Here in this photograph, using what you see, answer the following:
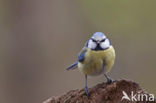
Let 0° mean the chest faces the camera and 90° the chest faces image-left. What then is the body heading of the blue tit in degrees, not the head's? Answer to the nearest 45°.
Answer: approximately 315°
